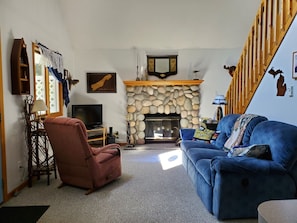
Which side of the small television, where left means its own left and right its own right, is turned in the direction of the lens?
front

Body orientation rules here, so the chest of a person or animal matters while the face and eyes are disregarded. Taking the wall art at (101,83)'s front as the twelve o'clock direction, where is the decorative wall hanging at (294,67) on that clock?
The decorative wall hanging is roughly at 11 o'clock from the wall art.

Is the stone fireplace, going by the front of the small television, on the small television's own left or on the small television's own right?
on the small television's own left

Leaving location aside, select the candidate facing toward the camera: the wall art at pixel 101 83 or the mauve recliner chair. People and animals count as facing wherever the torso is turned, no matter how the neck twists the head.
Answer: the wall art

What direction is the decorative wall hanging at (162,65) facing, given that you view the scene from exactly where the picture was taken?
facing the viewer

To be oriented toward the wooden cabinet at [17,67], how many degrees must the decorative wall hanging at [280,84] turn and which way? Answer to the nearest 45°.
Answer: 0° — it already faces it

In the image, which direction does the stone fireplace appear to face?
toward the camera

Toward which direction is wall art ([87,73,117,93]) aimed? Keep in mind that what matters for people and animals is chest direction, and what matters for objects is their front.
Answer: toward the camera

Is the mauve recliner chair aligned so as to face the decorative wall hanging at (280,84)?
no

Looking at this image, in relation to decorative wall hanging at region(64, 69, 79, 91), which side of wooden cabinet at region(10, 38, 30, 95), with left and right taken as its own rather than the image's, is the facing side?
left

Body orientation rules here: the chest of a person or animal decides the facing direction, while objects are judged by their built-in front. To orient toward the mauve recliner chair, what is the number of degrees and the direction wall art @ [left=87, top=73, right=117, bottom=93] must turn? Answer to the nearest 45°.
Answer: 0° — it already faces it
